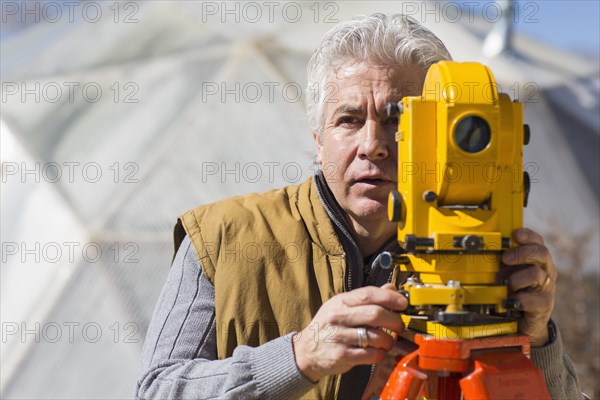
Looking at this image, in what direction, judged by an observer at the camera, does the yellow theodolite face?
facing the viewer

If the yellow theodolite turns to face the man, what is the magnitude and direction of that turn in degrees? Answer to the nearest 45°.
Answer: approximately 135° to its right

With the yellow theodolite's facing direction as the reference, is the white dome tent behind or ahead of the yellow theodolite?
behind
